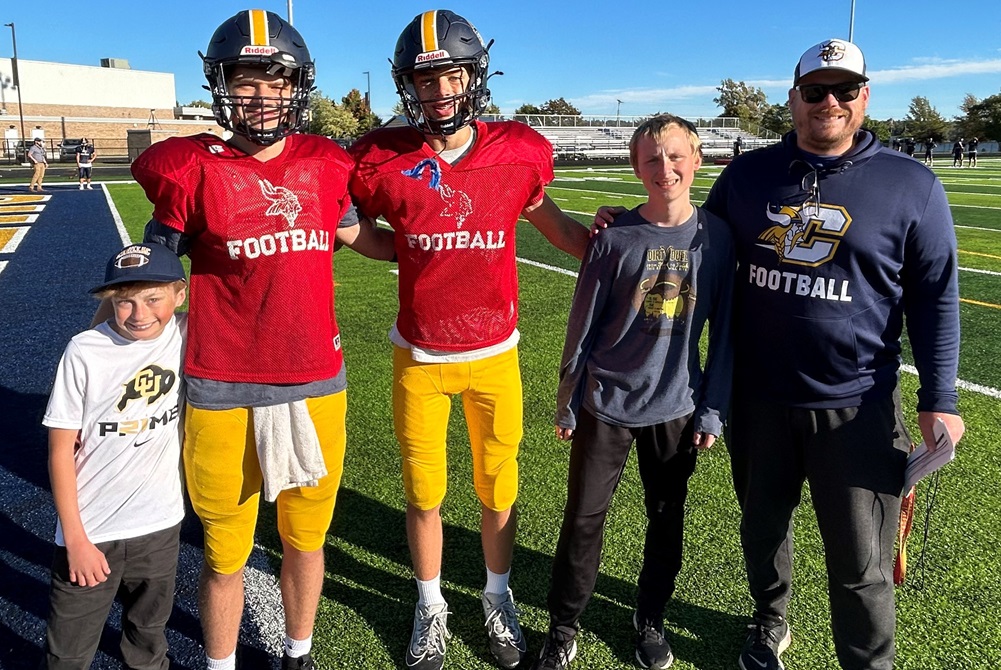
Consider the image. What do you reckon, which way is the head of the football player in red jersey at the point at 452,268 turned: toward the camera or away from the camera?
toward the camera

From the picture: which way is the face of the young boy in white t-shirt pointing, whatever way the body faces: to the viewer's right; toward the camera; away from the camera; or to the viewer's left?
toward the camera

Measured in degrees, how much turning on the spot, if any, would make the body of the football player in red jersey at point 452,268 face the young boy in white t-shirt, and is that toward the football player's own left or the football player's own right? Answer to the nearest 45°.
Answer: approximately 45° to the football player's own right

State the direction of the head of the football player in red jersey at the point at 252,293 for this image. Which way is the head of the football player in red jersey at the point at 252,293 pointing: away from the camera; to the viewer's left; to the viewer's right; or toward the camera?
toward the camera

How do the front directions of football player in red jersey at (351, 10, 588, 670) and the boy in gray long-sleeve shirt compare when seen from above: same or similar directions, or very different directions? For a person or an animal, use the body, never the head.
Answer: same or similar directions

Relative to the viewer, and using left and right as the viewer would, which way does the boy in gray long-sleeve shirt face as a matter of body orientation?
facing the viewer

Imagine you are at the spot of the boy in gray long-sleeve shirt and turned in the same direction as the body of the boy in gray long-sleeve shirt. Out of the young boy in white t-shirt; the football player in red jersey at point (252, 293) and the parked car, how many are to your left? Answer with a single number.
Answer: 0

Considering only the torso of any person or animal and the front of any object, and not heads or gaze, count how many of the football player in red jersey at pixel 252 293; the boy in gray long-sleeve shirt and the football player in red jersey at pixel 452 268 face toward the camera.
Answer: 3

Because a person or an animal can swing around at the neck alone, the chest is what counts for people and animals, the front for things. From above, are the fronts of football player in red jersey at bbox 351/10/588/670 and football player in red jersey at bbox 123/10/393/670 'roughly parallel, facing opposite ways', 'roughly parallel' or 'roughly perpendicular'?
roughly parallel

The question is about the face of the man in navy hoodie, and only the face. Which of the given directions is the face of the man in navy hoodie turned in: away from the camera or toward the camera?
toward the camera

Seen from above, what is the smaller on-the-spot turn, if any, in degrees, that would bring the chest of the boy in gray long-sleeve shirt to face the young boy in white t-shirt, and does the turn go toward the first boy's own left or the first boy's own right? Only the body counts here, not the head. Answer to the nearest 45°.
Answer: approximately 45° to the first boy's own right

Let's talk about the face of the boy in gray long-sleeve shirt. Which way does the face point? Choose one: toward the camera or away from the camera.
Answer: toward the camera

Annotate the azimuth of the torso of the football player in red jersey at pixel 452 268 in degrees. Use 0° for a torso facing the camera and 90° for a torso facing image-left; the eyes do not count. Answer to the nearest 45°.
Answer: approximately 0°

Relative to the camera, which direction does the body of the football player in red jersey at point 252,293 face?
toward the camera
